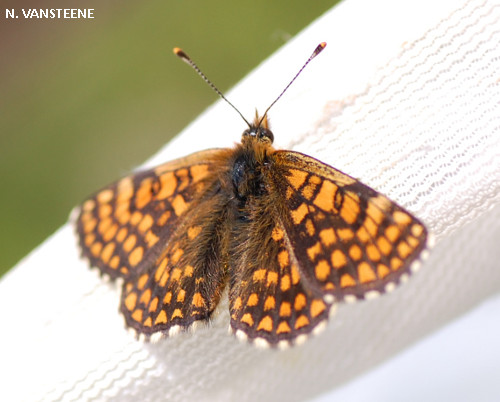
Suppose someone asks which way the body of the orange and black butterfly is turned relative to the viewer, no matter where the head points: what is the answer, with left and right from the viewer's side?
facing away from the viewer
